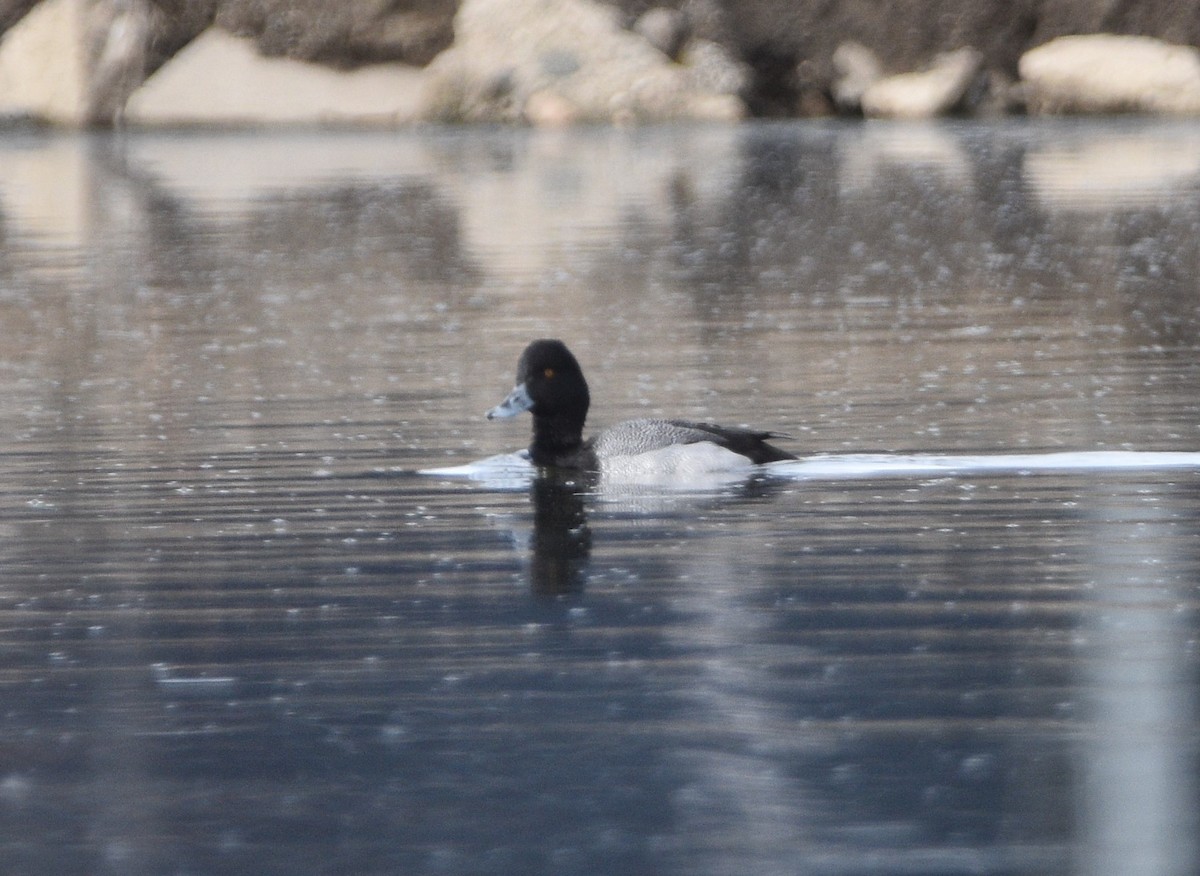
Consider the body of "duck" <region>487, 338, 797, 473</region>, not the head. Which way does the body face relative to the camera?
to the viewer's left

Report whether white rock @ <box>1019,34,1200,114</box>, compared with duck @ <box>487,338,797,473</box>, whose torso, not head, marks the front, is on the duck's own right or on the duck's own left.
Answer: on the duck's own right
